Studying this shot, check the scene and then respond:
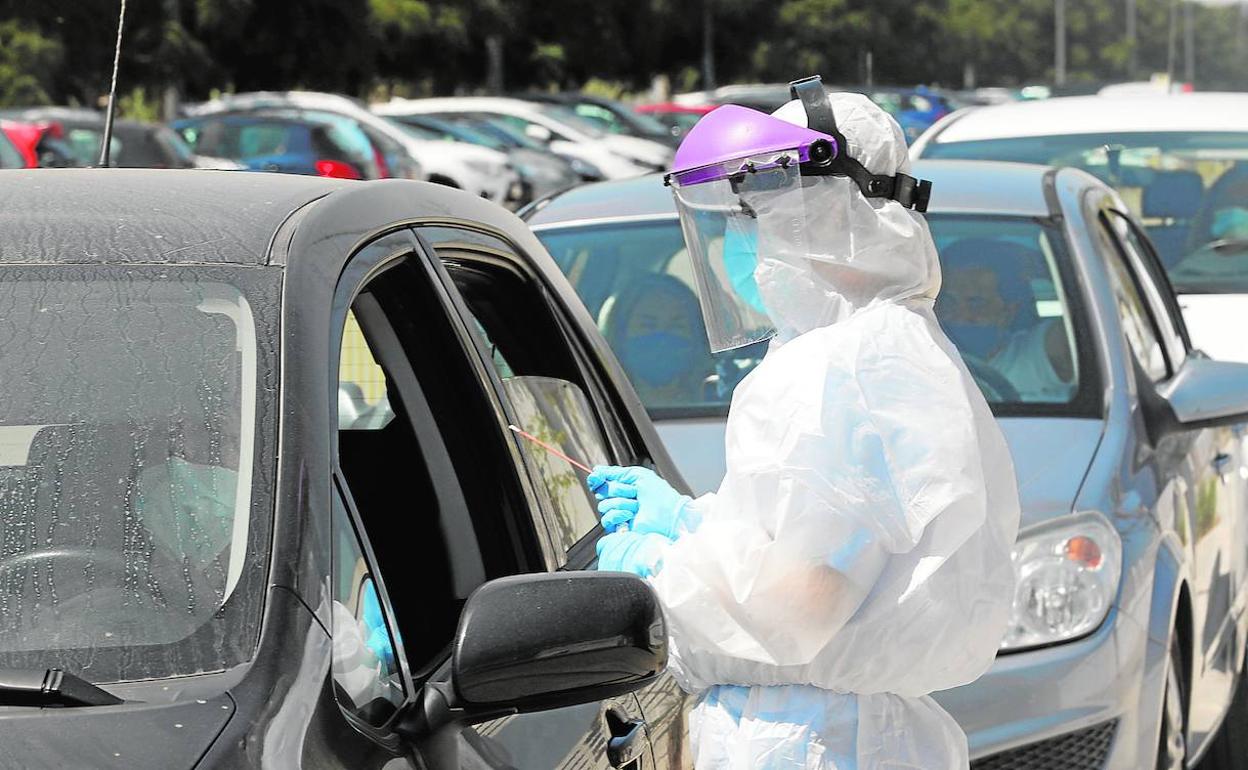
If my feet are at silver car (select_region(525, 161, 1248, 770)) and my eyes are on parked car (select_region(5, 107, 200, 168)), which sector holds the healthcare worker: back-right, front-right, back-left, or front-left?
back-left

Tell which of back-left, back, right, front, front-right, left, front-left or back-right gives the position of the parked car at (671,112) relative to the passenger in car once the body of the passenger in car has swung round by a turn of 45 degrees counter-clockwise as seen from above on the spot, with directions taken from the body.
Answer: back-left

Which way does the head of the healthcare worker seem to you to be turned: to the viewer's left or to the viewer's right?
to the viewer's left

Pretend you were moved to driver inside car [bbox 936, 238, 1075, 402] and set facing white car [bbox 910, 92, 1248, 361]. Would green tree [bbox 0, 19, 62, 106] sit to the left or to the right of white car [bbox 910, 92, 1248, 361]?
left

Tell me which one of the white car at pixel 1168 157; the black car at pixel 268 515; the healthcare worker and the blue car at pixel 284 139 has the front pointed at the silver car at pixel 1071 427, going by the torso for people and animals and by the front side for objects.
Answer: the white car

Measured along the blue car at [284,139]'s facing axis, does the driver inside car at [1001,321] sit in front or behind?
behind
